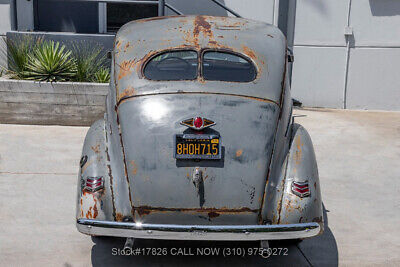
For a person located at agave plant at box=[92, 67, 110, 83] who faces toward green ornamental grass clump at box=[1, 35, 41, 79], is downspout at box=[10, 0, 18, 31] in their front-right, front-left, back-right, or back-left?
front-right

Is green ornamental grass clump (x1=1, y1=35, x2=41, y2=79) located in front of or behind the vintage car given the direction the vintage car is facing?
in front

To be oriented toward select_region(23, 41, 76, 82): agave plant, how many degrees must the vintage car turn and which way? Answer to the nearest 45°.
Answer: approximately 45° to its left

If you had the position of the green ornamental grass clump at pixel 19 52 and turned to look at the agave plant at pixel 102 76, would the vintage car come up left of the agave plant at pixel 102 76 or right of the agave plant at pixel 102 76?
right

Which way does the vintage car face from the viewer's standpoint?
away from the camera

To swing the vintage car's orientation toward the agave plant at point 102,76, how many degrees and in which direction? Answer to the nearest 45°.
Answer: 0° — it already faces it

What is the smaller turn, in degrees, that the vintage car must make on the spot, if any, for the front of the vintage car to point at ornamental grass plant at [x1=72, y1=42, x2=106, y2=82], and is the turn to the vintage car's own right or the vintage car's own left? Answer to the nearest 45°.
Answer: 0° — it already faces it

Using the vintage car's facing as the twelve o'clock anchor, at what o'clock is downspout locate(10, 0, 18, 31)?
The downspout is roughly at 11 o'clock from the vintage car.

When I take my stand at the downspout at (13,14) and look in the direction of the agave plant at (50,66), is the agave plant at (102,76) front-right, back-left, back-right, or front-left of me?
front-left
